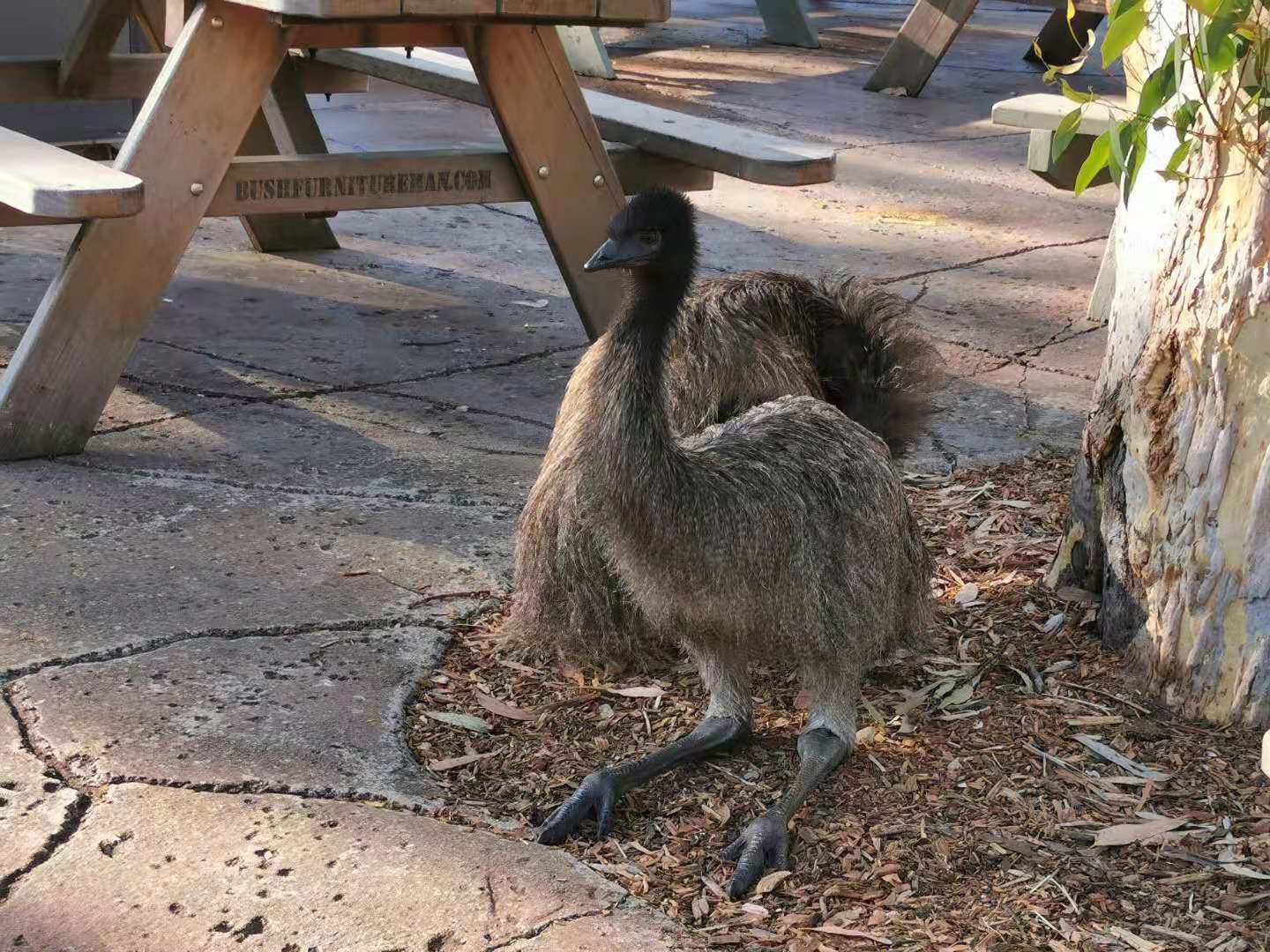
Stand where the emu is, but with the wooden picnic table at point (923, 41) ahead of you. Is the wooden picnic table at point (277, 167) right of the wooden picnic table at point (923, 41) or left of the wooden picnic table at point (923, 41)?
left

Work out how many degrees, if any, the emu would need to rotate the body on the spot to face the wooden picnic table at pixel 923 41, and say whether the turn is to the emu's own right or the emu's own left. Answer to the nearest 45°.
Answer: approximately 135° to the emu's own right

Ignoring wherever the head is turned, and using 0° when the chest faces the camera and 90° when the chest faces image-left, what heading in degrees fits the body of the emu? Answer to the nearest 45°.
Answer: approximately 45°

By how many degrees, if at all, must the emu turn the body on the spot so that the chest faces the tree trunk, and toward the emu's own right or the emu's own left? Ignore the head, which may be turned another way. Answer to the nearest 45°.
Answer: approximately 135° to the emu's own left

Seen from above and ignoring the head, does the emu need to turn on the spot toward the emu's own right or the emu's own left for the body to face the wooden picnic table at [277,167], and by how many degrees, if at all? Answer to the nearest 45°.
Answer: approximately 90° to the emu's own right
